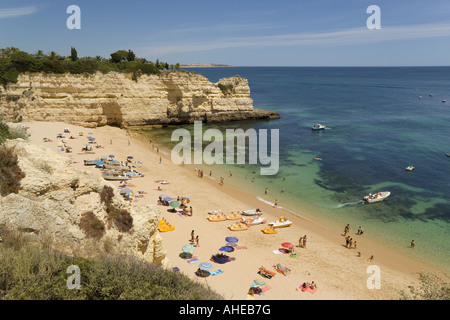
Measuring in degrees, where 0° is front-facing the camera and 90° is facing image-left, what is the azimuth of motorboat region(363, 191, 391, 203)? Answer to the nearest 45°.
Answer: approximately 270°

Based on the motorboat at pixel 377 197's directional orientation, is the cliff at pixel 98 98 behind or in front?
behind

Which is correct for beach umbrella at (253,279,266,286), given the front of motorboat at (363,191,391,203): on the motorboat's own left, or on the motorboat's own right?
on the motorboat's own right

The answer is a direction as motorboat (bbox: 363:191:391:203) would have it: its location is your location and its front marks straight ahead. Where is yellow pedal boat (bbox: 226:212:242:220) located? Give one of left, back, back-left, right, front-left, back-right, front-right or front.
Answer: back-right

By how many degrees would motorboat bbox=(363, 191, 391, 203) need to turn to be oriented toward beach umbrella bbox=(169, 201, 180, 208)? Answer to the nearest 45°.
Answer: approximately 135° to its right

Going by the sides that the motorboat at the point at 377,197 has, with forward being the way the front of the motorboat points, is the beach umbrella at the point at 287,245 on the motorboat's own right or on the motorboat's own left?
on the motorboat's own right

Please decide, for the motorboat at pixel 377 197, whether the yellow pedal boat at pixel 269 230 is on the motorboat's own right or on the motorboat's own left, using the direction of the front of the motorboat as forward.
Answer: on the motorboat's own right
